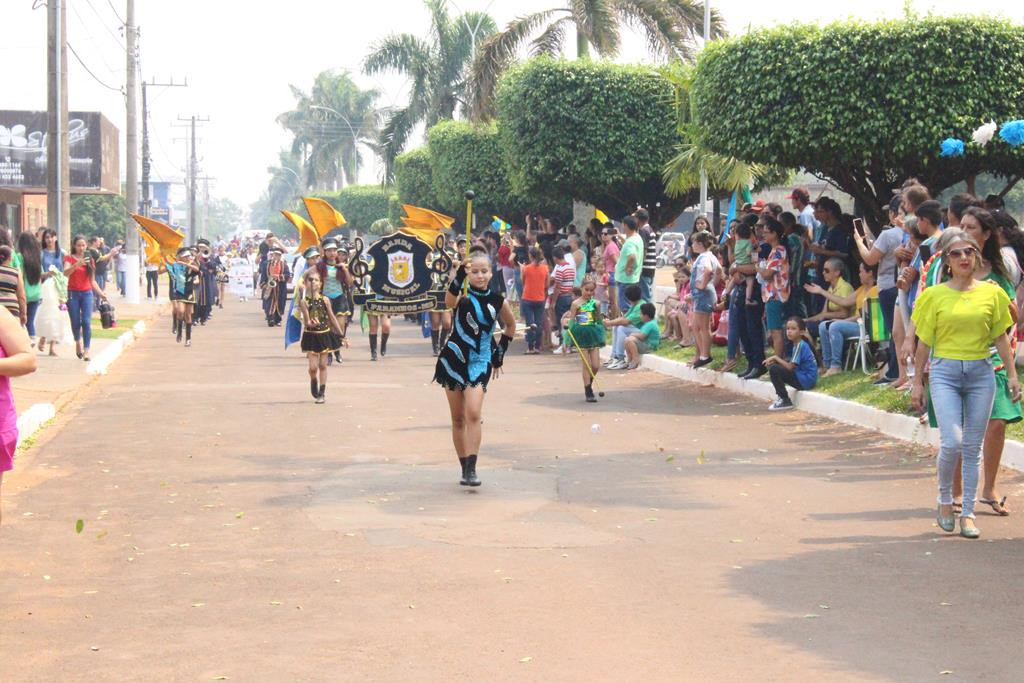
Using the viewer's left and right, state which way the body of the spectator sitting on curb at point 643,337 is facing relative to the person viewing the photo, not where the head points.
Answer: facing to the left of the viewer

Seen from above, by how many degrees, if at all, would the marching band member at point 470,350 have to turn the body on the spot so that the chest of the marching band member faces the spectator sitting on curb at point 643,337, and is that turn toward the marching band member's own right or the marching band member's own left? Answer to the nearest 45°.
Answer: approximately 180°

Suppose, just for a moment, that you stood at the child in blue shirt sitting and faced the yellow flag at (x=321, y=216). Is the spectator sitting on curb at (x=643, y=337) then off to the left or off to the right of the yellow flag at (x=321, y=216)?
right

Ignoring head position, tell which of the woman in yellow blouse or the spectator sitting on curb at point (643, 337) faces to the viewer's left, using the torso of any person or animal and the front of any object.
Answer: the spectator sitting on curb

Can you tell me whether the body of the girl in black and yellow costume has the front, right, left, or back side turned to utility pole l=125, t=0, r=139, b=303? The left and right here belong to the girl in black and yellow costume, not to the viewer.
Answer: back

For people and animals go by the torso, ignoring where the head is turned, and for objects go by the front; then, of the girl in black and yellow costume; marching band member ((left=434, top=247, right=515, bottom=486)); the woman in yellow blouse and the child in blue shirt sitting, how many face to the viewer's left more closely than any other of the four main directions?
1

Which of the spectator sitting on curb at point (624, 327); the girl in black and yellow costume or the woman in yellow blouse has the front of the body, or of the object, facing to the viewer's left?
the spectator sitting on curb

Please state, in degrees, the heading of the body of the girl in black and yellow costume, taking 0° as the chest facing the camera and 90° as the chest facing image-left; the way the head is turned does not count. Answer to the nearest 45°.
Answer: approximately 0°

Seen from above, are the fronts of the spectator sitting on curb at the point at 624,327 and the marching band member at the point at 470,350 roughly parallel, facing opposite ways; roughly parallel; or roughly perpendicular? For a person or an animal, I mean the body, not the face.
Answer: roughly perpendicular

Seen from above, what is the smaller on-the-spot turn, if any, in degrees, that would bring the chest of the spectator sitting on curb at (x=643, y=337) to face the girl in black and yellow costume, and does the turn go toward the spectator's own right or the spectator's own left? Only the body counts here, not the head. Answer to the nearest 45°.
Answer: approximately 45° to the spectator's own left

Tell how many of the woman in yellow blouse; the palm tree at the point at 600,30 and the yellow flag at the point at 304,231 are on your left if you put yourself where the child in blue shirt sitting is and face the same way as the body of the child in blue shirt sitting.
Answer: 1

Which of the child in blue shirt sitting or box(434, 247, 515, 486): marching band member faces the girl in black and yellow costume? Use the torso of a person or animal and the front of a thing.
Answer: the child in blue shirt sitting

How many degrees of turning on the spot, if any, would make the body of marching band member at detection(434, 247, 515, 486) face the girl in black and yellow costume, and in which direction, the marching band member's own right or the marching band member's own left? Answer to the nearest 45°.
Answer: approximately 180°

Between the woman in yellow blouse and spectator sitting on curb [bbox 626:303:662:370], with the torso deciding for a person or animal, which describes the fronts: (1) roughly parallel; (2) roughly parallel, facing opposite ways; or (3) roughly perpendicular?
roughly perpendicular

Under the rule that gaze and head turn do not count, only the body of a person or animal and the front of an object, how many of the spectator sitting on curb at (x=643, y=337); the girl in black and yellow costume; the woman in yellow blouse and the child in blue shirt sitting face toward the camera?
2

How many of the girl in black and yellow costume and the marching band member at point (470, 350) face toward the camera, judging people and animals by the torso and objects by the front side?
2
